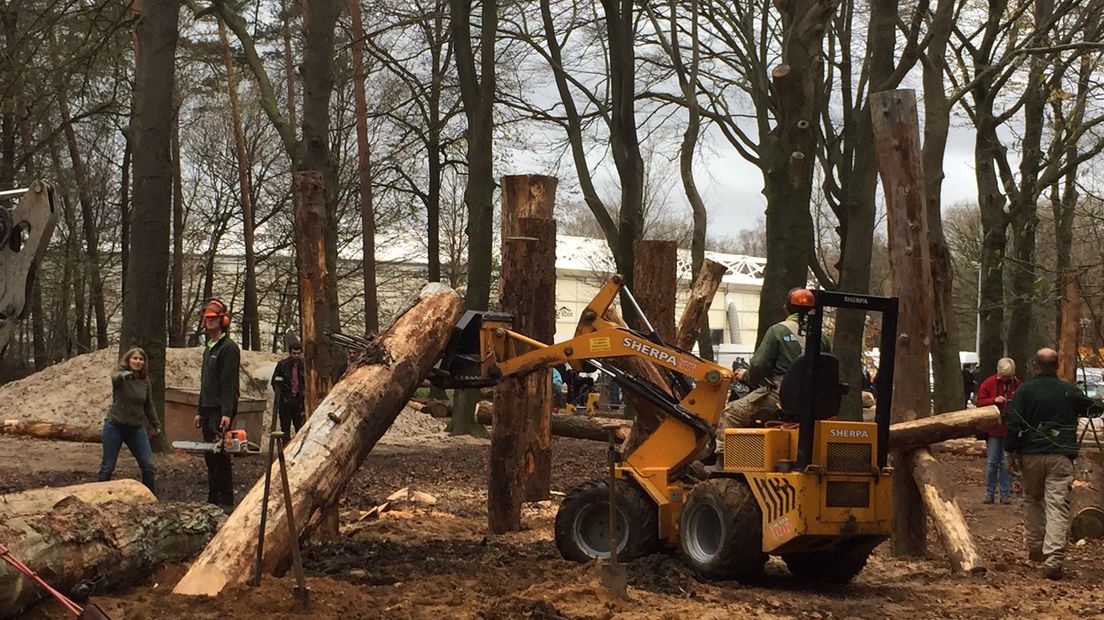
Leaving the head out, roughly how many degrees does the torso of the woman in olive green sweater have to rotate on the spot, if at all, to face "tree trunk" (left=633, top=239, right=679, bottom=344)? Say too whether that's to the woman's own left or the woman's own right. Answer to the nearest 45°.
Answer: approximately 90° to the woman's own left

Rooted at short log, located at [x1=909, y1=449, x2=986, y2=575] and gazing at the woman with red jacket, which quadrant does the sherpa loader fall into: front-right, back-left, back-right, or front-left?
back-left

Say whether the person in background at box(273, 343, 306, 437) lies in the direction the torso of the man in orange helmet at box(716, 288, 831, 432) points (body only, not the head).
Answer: yes

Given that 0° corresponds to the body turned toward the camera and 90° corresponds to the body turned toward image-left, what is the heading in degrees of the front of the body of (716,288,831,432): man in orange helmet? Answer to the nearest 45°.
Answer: approximately 135°

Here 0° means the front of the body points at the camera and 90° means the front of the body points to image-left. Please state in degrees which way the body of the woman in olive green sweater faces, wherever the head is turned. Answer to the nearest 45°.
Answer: approximately 0°

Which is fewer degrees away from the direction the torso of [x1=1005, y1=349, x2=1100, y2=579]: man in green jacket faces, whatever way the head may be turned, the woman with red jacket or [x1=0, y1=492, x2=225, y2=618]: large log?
the woman with red jacket

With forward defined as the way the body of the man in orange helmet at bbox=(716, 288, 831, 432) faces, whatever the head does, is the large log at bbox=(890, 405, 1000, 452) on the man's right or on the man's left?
on the man's right

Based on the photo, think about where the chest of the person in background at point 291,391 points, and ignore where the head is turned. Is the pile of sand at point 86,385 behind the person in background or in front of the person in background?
behind
